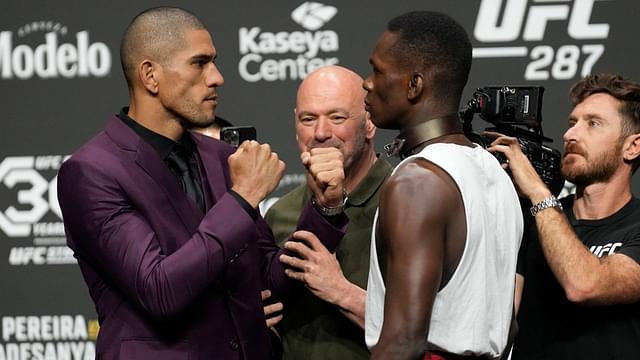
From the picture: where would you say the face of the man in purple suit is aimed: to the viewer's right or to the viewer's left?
to the viewer's right

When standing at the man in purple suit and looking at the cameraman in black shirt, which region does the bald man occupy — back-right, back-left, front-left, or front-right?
front-left

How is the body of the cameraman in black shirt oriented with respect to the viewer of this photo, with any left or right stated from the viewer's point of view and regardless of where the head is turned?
facing the viewer and to the left of the viewer

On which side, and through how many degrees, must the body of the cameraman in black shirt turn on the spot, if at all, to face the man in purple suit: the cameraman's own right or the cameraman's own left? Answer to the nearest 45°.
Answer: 0° — they already face them

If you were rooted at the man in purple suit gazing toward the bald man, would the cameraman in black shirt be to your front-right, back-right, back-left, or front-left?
front-right

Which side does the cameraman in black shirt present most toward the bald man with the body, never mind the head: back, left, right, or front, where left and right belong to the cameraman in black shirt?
front
